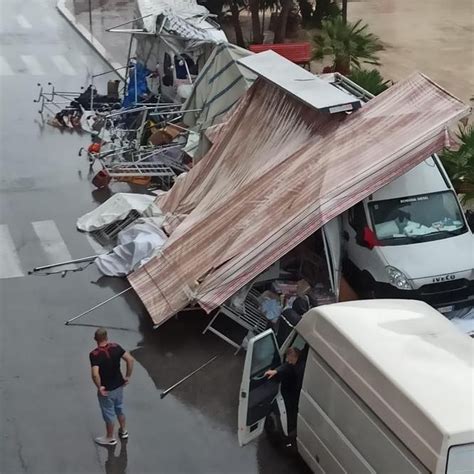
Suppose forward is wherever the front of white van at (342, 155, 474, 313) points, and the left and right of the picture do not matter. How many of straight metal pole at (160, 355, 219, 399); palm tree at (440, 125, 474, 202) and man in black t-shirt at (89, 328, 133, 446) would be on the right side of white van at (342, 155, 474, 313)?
2

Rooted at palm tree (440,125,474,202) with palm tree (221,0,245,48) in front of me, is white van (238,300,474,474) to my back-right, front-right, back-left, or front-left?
back-left

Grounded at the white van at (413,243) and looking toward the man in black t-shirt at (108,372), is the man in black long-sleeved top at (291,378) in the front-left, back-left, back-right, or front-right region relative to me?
front-left

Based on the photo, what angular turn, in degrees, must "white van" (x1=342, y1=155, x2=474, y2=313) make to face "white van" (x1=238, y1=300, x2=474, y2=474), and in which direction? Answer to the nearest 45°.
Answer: approximately 45° to its right

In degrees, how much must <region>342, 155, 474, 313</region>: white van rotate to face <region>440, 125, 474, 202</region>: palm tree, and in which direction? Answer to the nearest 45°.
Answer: approximately 135° to its left

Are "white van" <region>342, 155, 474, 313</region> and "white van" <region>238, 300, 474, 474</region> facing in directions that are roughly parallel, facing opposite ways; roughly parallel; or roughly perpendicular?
roughly parallel, facing opposite ways

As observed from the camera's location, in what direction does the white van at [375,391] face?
facing away from the viewer and to the left of the viewer

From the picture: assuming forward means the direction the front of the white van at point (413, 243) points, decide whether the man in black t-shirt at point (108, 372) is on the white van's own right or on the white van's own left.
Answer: on the white van's own right

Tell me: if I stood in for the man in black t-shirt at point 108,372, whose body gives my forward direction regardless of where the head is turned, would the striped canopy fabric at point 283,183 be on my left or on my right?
on my right

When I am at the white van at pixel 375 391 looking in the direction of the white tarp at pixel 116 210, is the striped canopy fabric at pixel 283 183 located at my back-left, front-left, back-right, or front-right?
front-right

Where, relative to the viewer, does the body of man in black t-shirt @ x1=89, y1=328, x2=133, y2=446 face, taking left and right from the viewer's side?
facing away from the viewer and to the left of the viewer
